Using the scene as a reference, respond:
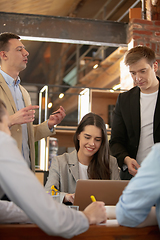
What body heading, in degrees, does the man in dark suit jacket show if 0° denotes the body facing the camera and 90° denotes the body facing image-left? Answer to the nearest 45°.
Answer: approximately 0°

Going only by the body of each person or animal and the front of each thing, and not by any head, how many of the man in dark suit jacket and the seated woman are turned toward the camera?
2

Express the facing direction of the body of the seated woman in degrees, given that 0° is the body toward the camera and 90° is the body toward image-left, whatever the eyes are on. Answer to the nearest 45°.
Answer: approximately 0°
